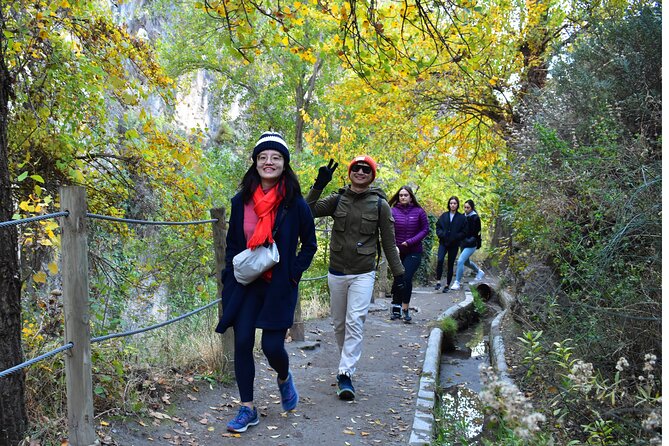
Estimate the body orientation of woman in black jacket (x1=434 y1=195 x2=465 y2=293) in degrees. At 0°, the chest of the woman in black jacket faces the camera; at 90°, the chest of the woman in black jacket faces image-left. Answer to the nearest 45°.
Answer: approximately 0°

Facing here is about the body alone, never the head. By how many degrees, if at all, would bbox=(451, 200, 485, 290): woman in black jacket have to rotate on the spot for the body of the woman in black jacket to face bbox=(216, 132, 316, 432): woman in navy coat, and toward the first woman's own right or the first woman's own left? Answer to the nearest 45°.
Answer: approximately 45° to the first woman's own left

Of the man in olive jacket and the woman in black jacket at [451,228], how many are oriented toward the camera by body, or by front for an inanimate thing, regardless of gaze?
2

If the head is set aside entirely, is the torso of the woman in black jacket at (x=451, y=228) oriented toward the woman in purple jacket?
yes

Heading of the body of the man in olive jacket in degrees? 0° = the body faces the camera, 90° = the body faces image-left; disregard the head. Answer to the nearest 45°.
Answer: approximately 0°
